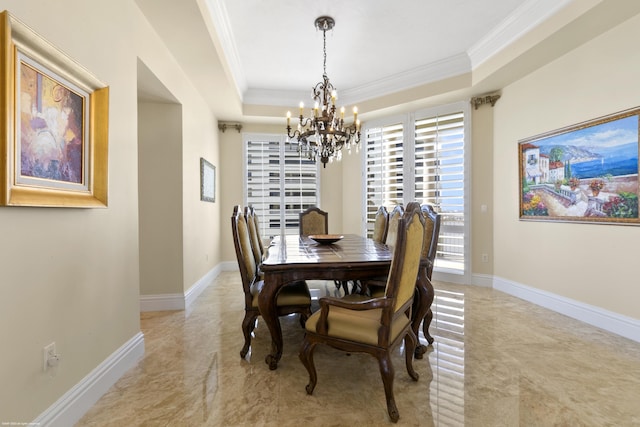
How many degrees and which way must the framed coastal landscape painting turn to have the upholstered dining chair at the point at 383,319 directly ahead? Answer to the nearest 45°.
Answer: approximately 45° to its left

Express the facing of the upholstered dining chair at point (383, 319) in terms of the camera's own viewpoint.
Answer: facing away from the viewer and to the left of the viewer

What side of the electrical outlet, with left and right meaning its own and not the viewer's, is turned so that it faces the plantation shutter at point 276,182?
left

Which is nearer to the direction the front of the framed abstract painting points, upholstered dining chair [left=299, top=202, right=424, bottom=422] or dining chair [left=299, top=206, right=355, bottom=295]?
the upholstered dining chair

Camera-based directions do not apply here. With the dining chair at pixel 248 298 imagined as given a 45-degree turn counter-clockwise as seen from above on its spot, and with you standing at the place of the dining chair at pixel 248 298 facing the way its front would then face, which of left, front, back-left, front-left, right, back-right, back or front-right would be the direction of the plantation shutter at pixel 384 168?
front

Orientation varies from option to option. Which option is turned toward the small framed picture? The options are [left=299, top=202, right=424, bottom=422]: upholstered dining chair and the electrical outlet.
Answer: the upholstered dining chair

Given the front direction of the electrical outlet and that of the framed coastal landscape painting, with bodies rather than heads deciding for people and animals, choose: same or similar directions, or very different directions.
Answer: very different directions

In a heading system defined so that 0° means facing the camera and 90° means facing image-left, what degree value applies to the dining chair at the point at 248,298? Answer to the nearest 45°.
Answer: approximately 270°

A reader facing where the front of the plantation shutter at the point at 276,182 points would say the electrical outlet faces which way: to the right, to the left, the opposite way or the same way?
to the left

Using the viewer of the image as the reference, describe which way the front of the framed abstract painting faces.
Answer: facing the viewer and to the right of the viewer

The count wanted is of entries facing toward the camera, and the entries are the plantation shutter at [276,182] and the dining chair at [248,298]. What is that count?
1

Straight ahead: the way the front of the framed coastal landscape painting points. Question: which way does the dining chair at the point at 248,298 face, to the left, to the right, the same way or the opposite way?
the opposite way

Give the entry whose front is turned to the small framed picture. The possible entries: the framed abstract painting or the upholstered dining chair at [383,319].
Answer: the upholstered dining chair

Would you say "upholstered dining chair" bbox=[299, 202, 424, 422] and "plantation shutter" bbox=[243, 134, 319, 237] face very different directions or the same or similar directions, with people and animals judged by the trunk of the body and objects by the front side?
very different directions

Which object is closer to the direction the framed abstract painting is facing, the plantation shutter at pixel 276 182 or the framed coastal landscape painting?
the framed coastal landscape painting

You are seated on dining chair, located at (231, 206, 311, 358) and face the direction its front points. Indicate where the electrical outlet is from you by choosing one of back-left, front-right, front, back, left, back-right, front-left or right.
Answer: back-right
